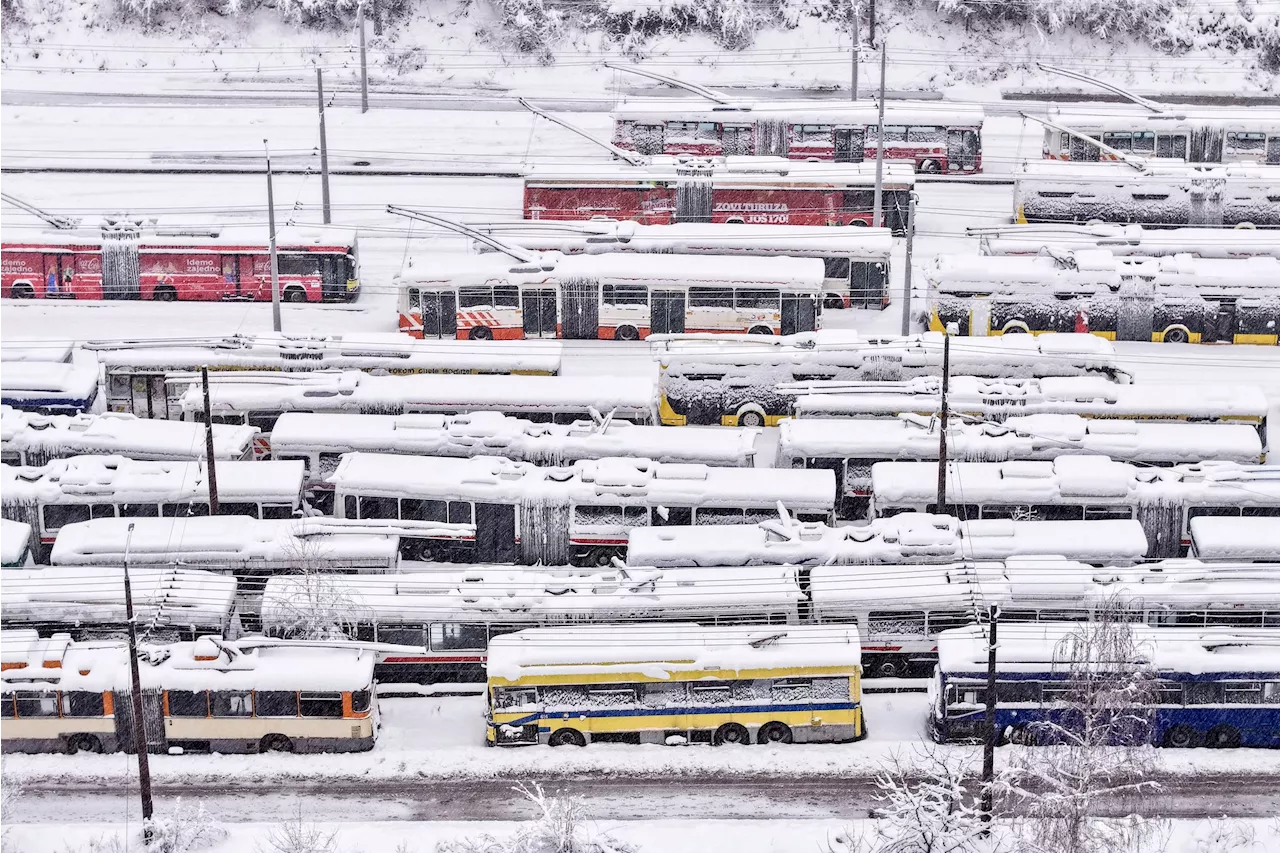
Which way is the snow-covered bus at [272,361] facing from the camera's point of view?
to the viewer's right

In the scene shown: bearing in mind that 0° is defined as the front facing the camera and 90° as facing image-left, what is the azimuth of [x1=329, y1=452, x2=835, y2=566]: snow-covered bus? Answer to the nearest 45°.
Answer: approximately 270°

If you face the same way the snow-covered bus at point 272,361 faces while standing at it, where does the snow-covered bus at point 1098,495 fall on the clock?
the snow-covered bus at point 1098,495 is roughly at 1 o'clock from the snow-covered bus at point 272,361.
